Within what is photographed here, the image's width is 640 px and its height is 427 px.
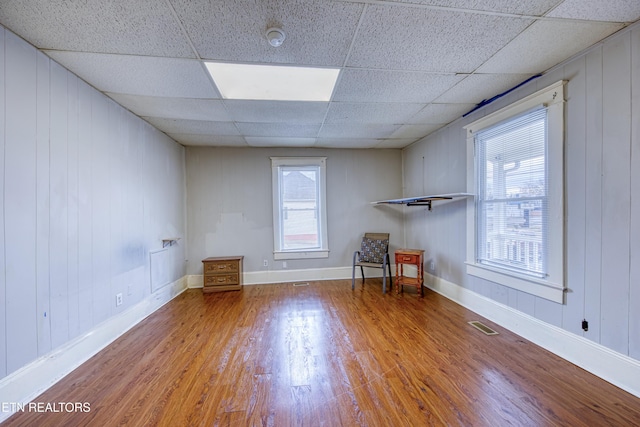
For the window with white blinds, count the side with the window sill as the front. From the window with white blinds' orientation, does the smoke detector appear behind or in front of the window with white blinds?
in front

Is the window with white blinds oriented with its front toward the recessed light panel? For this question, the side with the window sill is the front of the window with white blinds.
yes

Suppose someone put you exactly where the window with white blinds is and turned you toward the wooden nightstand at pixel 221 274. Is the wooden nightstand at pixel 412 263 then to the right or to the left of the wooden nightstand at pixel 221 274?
right

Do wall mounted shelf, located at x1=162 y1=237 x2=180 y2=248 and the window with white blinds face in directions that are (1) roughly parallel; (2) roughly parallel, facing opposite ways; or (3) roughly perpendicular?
roughly parallel, facing opposite ways

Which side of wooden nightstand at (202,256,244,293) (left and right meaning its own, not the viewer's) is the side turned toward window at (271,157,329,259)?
left

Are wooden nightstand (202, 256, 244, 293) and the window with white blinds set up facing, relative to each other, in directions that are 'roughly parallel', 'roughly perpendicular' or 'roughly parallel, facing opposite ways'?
roughly perpendicular

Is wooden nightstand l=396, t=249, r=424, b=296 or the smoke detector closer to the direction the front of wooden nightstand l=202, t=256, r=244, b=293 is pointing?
the smoke detector

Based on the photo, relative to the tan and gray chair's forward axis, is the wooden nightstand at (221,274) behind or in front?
in front

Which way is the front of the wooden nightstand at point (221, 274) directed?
toward the camera

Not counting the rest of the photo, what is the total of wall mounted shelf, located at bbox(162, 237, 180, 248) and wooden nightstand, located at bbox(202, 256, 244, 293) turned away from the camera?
0

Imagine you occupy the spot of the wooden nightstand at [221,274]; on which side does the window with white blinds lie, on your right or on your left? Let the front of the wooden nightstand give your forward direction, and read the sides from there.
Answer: on your left

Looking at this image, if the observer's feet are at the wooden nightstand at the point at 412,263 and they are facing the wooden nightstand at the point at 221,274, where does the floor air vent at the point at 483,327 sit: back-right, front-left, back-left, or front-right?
back-left

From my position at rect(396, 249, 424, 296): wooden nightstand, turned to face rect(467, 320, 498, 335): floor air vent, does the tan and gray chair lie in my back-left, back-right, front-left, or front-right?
back-right

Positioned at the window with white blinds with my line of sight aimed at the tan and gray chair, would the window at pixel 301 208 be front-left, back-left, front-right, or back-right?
front-left

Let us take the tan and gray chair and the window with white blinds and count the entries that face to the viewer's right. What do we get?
0

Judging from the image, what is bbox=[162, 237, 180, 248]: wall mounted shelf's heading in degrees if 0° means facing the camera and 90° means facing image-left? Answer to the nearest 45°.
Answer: approximately 315°
